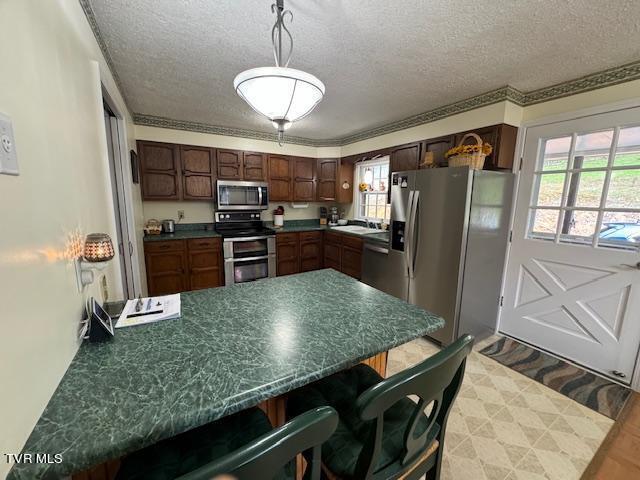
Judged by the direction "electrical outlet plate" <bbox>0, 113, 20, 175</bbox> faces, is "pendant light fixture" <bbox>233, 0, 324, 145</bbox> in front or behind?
in front

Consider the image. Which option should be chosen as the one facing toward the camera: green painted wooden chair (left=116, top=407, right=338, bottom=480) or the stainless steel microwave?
the stainless steel microwave

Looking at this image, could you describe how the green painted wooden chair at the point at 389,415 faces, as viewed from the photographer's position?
facing away from the viewer and to the left of the viewer

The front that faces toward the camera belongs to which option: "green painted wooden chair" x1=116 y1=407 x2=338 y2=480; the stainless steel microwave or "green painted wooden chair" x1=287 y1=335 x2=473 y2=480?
the stainless steel microwave

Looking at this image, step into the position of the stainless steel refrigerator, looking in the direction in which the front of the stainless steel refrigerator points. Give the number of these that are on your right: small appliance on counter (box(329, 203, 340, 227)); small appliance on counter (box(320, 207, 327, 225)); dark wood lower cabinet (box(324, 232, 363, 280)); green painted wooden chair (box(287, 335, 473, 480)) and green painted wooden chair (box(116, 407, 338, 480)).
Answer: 3

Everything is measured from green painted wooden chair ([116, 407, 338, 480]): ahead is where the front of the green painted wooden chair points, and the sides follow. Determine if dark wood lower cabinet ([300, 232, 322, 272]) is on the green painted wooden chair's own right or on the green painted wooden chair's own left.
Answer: on the green painted wooden chair's own right

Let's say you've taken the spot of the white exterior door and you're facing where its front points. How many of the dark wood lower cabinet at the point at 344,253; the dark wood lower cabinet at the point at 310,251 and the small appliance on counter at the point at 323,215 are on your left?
0

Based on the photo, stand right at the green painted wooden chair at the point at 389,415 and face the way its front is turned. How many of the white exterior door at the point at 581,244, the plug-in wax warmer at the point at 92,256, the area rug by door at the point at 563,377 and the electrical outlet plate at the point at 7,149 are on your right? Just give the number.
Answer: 2

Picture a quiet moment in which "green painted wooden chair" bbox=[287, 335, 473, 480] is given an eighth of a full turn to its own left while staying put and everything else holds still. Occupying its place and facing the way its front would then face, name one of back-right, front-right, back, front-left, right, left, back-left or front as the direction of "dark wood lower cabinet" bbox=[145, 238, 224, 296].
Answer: front-right

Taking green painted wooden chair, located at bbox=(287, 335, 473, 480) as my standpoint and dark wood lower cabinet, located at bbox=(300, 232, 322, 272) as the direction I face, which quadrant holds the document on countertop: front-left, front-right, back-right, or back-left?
front-left

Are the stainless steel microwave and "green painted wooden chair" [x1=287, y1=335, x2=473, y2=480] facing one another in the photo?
yes

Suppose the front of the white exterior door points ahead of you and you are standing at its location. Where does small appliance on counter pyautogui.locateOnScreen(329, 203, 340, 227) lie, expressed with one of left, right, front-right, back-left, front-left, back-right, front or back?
front-right

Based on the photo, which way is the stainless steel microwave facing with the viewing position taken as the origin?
facing the viewer

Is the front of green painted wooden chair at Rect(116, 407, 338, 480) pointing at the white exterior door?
no

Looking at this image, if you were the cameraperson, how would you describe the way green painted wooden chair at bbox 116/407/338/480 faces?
facing away from the viewer and to the left of the viewer

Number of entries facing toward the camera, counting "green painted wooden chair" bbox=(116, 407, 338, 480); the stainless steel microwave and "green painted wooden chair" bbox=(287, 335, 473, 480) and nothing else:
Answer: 1

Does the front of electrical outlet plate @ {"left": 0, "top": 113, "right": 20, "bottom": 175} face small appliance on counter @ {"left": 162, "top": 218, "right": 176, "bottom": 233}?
no

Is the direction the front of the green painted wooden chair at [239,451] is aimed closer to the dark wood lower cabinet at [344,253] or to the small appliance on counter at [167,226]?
the small appliance on counter

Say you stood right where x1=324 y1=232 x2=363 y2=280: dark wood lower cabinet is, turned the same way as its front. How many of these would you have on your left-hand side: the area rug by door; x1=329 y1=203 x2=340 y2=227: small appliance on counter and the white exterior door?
2

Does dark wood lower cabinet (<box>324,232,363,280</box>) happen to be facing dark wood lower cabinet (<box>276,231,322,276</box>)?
no

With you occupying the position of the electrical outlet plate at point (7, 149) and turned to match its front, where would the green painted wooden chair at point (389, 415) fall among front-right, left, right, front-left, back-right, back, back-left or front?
front

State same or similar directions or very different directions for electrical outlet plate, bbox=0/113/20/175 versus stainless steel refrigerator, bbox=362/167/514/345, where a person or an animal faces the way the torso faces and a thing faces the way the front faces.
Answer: very different directions
